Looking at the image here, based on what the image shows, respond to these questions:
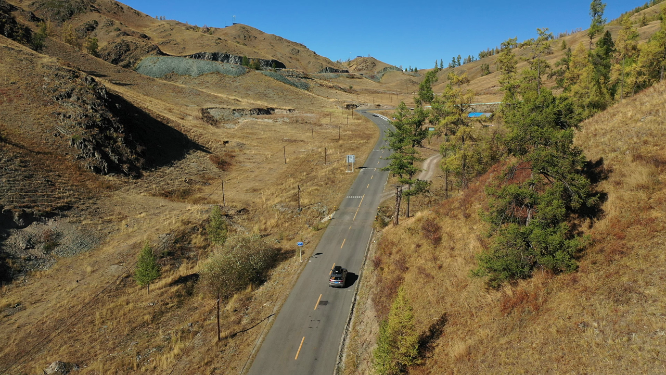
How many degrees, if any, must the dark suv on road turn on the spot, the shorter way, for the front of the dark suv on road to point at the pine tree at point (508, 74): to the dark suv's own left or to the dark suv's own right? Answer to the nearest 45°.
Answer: approximately 45° to the dark suv's own right

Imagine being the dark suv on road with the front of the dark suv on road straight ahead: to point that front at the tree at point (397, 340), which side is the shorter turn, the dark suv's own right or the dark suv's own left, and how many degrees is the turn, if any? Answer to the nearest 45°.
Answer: approximately 180°

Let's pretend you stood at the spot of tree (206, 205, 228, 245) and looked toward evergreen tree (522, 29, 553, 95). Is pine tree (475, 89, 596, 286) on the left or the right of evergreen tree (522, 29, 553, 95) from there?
right

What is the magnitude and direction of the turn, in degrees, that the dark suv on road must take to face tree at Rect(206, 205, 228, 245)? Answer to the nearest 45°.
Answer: approximately 45° to its left

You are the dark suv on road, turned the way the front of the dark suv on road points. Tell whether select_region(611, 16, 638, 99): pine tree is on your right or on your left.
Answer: on your right

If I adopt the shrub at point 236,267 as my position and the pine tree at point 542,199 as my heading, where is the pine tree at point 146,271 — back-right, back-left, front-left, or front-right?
back-right

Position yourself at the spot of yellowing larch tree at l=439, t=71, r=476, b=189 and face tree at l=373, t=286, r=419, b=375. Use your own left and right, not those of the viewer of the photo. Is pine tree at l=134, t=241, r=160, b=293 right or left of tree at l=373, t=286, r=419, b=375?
right

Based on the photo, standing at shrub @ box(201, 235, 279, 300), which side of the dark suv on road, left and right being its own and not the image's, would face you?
left

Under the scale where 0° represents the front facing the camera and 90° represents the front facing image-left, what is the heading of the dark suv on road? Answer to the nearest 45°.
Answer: approximately 180°

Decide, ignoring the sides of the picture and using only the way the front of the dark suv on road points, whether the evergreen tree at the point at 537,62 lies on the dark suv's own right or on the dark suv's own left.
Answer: on the dark suv's own right

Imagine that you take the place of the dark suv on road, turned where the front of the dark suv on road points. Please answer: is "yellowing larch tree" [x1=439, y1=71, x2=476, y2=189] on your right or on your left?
on your right
